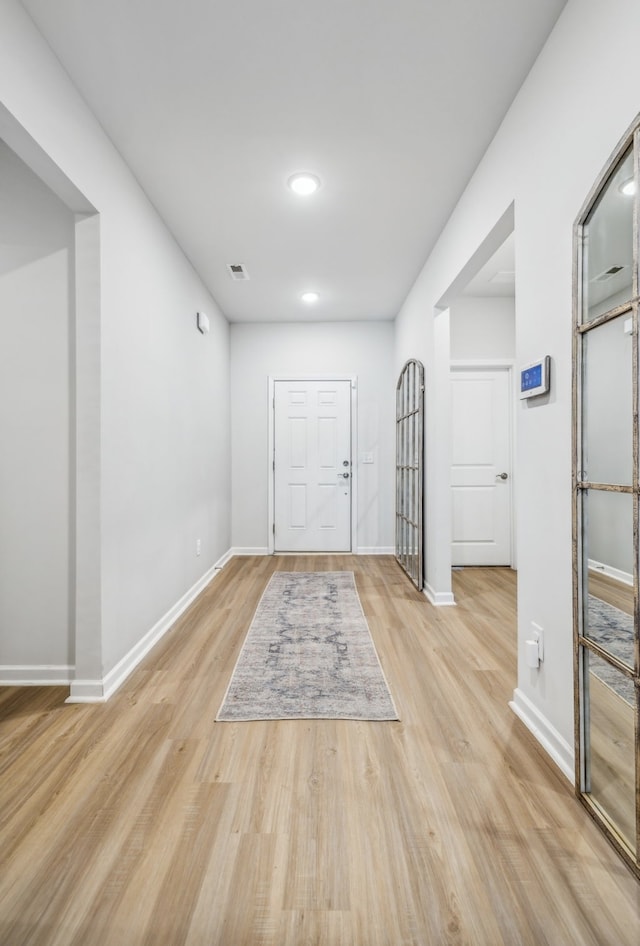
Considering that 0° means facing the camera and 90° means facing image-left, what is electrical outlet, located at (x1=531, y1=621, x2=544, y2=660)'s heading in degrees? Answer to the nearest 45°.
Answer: approximately 90°

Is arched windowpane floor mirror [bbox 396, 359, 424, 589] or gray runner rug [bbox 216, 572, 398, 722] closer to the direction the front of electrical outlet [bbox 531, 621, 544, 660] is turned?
the gray runner rug

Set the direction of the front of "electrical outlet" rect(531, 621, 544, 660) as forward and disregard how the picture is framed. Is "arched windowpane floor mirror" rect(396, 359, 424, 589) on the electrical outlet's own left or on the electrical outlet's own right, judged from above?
on the electrical outlet's own right

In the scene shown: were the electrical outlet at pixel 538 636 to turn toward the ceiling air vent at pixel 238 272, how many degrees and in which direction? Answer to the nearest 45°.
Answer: approximately 45° to its right

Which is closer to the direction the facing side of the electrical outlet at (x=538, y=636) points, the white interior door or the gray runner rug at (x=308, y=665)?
the gray runner rug

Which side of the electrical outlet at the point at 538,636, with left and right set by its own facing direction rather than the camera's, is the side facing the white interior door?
right
